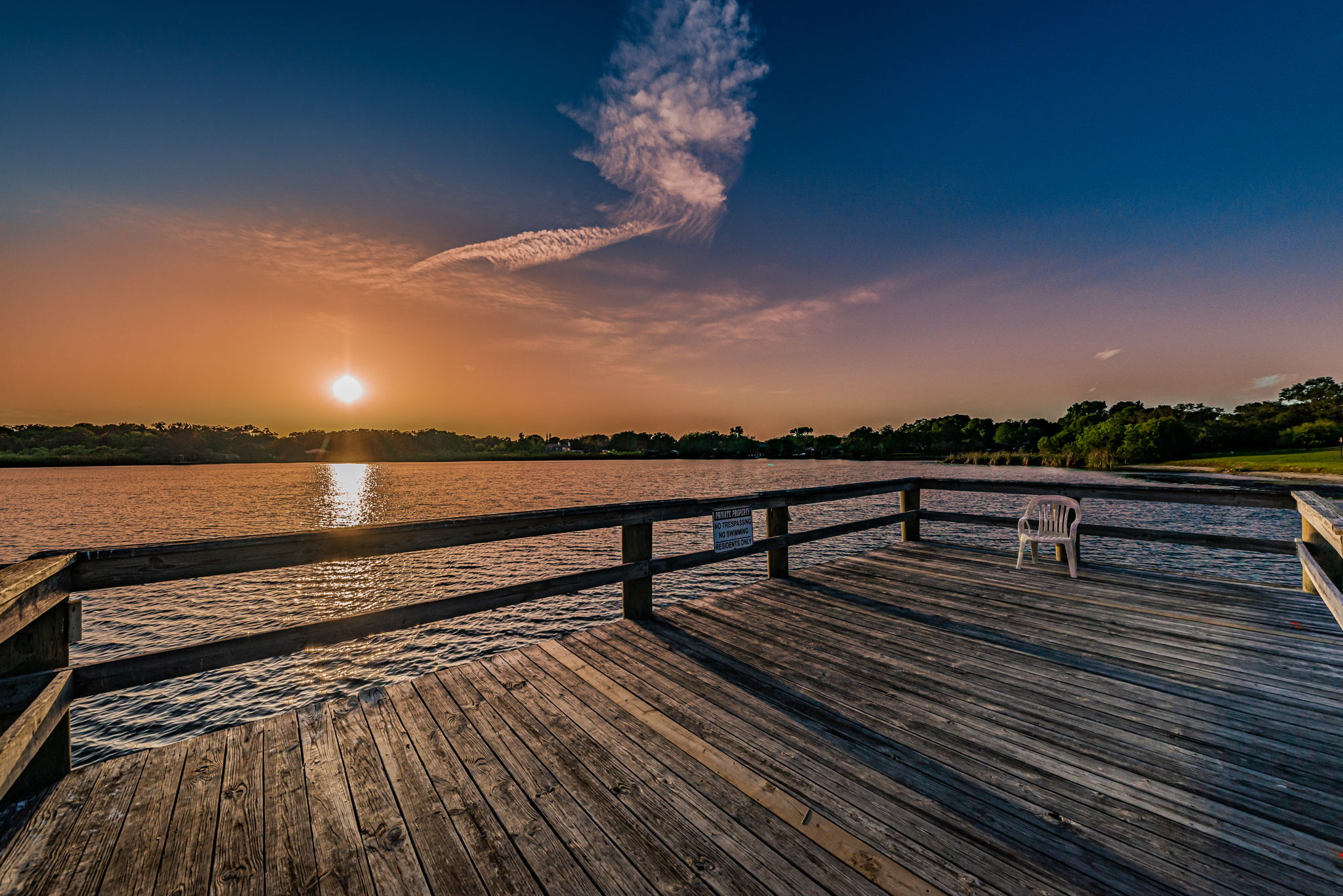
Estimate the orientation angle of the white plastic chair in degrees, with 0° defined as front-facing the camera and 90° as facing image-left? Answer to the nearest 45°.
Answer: approximately 45°

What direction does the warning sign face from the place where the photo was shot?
facing the viewer and to the right of the viewer

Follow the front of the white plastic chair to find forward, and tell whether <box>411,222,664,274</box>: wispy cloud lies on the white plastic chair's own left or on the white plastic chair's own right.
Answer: on the white plastic chair's own right

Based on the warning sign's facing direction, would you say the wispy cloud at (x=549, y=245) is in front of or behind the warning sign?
behind
